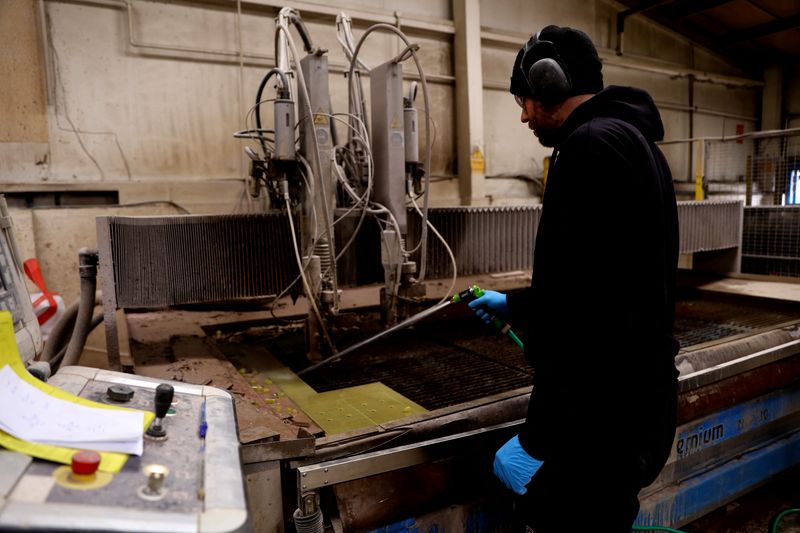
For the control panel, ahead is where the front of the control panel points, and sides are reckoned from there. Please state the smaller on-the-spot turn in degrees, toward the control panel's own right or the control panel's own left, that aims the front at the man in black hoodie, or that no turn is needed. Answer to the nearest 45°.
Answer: approximately 90° to the control panel's own left

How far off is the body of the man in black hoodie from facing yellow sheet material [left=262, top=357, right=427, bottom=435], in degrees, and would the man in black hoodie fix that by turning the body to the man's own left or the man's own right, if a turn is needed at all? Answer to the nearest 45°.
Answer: approximately 45° to the man's own right

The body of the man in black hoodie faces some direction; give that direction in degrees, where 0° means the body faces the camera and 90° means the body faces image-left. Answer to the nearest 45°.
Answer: approximately 90°

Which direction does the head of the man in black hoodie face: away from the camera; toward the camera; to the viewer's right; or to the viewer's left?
to the viewer's left

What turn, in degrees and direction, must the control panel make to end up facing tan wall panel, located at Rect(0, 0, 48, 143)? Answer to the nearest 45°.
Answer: approximately 180°

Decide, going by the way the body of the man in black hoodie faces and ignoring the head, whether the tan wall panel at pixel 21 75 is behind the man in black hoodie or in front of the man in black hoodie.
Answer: in front

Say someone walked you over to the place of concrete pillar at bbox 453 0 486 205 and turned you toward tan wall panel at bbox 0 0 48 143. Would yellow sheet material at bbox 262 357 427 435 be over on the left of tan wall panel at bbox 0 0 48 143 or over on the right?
left

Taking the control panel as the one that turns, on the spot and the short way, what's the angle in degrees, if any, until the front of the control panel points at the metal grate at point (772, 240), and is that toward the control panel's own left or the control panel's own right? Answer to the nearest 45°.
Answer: approximately 90° to the control panel's own left

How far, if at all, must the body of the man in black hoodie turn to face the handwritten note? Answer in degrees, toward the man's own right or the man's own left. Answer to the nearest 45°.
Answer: approximately 45° to the man's own left

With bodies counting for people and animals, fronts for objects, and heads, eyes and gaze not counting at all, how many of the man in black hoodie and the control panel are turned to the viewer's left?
1

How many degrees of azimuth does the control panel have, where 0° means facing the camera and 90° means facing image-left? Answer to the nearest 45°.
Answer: approximately 0°

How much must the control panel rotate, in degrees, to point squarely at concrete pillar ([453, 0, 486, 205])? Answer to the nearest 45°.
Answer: approximately 135° to its left

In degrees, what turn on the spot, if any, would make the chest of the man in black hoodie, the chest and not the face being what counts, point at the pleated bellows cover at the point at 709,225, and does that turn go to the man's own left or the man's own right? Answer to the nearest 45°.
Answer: approximately 90° to the man's own right
